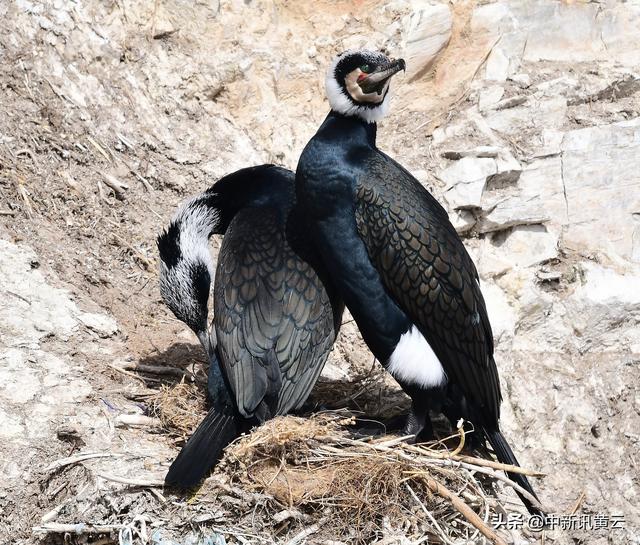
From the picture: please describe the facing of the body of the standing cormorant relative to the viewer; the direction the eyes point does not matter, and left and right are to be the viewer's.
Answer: facing to the left of the viewer

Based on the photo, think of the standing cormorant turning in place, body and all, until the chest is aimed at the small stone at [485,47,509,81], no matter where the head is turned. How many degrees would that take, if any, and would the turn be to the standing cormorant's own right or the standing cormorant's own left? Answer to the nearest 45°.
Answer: approximately 135° to the standing cormorant's own right

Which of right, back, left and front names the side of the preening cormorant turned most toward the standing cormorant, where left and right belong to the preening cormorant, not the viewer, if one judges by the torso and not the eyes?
right

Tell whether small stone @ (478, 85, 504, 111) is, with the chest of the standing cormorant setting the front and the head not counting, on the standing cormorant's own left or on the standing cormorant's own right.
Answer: on the standing cormorant's own right
